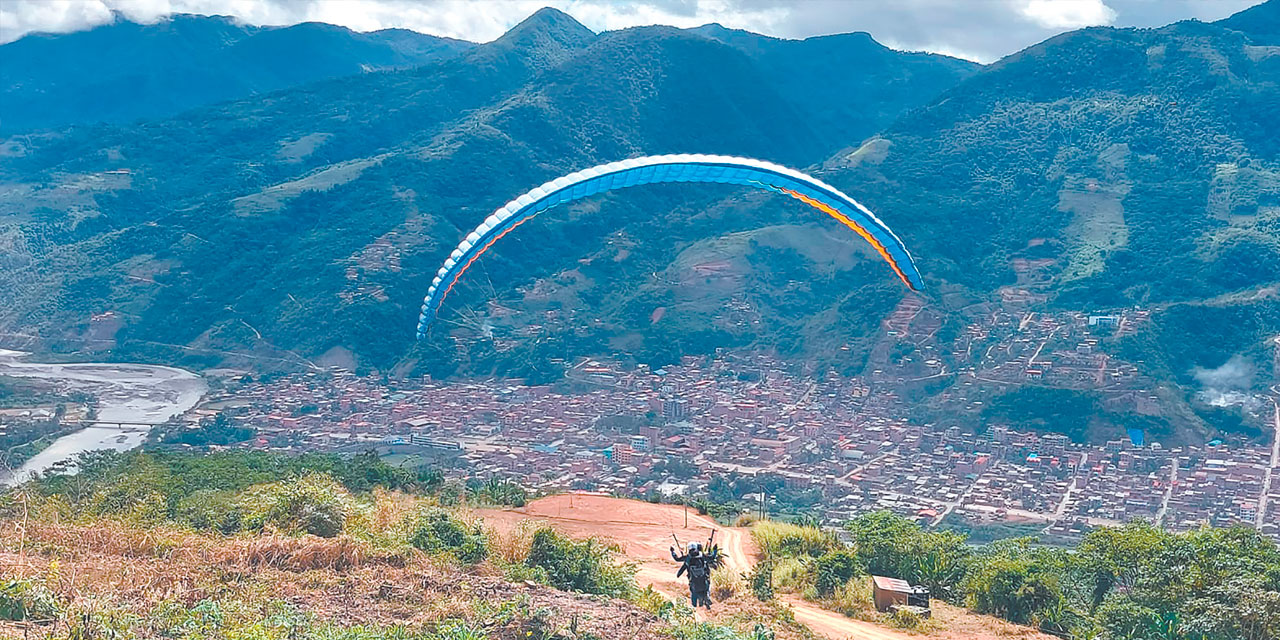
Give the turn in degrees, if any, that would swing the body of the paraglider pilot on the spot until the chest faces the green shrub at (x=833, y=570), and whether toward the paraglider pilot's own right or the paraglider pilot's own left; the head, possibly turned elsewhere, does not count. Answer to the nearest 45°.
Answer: approximately 45° to the paraglider pilot's own right

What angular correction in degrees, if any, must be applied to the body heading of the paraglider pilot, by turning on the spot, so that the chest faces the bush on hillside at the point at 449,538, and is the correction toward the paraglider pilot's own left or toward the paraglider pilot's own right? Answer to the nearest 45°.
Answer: approximately 90° to the paraglider pilot's own left

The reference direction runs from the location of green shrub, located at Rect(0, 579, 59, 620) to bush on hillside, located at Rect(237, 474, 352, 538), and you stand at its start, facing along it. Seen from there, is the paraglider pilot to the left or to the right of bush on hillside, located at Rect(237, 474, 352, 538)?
right

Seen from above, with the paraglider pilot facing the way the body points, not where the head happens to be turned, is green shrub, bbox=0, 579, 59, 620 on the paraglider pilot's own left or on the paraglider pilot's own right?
on the paraglider pilot's own left

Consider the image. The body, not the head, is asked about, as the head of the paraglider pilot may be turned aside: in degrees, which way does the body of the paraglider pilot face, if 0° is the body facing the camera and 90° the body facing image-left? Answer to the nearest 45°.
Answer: approximately 180°

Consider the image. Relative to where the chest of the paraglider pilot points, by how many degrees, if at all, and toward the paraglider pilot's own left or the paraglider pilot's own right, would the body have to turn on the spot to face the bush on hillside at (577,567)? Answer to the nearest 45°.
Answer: approximately 45° to the paraglider pilot's own left

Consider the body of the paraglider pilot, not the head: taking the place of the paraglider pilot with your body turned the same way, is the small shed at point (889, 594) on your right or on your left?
on your right

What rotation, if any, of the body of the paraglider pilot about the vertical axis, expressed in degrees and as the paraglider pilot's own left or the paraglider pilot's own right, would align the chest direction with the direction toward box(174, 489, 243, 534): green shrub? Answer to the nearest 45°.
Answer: approximately 90° to the paraglider pilot's own left
